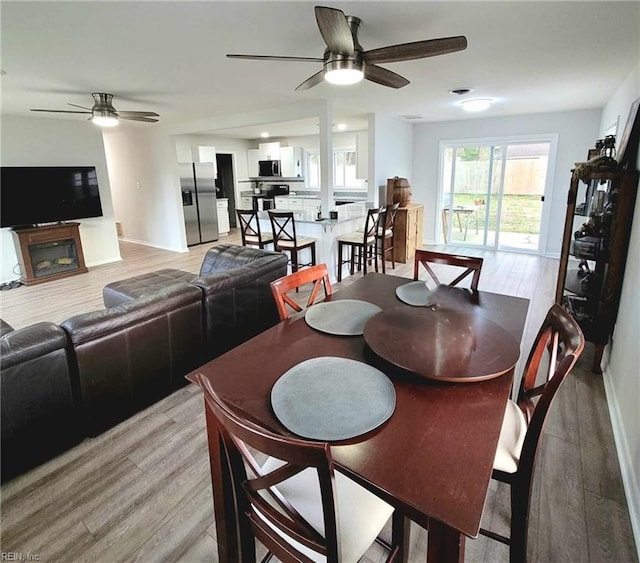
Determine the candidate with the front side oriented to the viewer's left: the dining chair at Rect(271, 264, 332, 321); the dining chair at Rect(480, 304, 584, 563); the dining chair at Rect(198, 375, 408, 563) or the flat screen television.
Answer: the dining chair at Rect(480, 304, 584, 563)

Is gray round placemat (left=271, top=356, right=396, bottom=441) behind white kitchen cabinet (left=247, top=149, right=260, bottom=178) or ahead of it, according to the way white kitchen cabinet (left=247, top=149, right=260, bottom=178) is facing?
ahead

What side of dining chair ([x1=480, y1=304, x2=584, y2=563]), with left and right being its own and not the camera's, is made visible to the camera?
left

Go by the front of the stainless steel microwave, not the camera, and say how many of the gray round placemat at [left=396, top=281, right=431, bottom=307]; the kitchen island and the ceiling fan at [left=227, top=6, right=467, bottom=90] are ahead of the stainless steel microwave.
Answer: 3

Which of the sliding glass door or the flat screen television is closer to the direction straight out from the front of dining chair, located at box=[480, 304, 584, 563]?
the flat screen television

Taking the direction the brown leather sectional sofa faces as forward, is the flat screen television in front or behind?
in front

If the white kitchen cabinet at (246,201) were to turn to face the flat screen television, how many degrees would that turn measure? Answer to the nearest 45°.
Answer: approximately 45° to its right

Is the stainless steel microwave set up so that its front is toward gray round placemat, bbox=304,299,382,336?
yes

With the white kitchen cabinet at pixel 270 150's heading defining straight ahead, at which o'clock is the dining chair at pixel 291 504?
The dining chair is roughly at 12 o'clock from the white kitchen cabinet.

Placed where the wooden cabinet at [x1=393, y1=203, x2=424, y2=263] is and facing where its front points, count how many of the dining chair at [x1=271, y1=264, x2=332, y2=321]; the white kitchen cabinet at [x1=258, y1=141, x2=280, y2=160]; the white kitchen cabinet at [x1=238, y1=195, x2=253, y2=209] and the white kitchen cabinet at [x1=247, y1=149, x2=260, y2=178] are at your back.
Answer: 3

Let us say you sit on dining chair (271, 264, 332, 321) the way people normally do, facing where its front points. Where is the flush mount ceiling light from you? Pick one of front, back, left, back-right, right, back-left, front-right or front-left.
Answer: left

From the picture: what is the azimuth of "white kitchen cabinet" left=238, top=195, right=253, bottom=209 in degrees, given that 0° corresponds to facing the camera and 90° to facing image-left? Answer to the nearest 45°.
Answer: approximately 0°

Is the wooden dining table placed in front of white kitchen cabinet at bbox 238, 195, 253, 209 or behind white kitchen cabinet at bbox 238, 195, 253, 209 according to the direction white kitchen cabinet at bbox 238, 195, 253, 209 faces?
in front

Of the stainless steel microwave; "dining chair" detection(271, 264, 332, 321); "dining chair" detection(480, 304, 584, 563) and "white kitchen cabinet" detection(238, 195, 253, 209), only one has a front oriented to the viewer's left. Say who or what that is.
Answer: "dining chair" detection(480, 304, 584, 563)

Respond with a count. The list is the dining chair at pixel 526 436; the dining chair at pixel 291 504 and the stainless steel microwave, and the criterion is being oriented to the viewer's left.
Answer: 1

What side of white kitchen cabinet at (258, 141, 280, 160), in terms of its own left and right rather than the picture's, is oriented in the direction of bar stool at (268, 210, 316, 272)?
front

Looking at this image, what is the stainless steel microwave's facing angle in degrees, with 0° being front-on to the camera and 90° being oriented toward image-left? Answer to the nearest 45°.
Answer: approximately 0°
